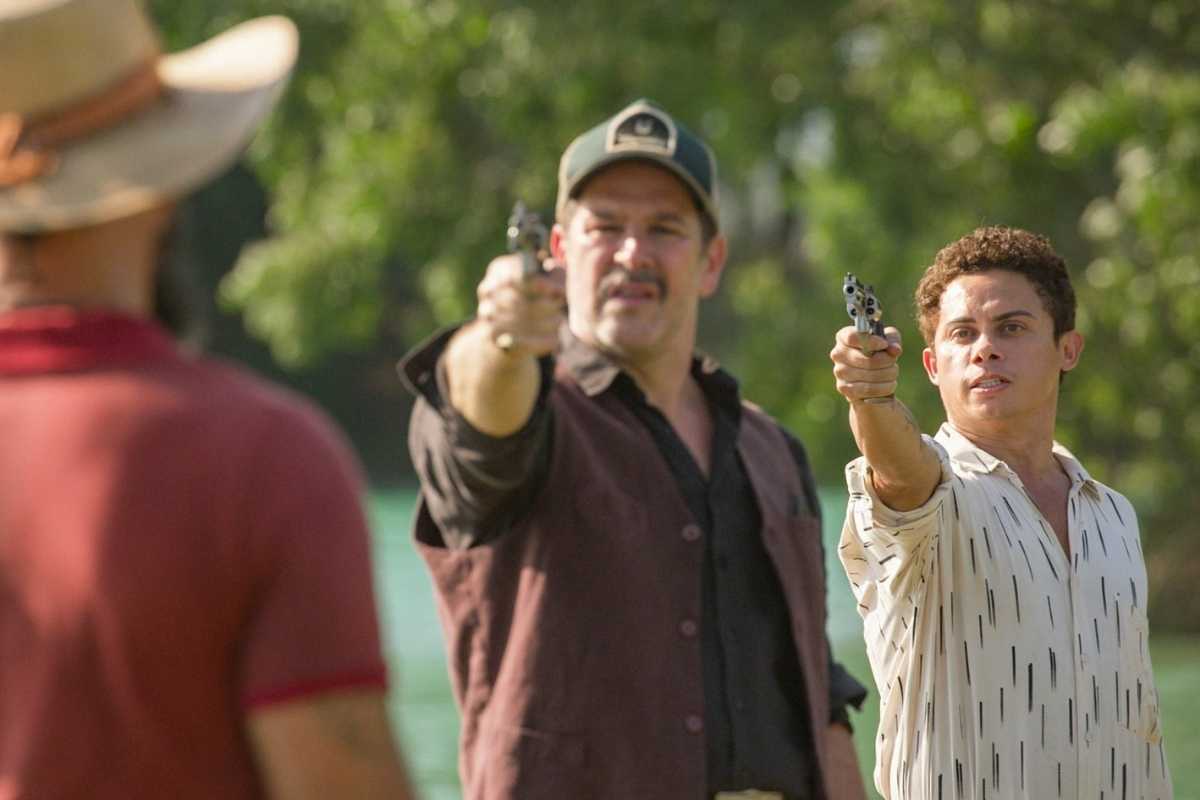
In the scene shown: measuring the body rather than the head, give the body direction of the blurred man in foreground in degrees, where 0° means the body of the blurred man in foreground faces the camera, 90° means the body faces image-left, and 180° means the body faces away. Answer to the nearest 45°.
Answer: approximately 180°

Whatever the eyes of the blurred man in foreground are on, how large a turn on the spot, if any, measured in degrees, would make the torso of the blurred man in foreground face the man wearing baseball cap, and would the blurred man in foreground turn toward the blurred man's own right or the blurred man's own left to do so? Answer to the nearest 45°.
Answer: approximately 45° to the blurred man's own right

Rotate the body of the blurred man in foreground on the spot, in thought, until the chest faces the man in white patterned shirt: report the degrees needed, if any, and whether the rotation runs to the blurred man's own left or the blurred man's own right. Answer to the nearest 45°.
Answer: approximately 45° to the blurred man's own right

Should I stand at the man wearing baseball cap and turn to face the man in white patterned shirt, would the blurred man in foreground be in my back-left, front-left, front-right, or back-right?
back-right
